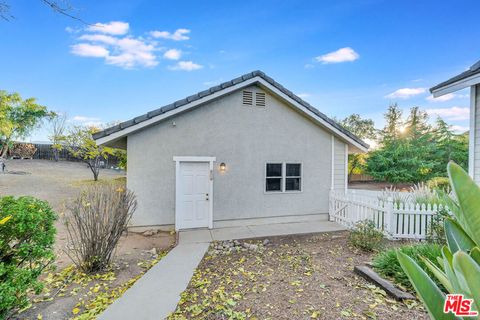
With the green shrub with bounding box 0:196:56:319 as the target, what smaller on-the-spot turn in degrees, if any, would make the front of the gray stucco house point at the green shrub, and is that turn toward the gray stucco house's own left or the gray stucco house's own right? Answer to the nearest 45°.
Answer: approximately 45° to the gray stucco house's own right

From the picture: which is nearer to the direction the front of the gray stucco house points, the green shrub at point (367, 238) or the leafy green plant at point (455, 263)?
the leafy green plant

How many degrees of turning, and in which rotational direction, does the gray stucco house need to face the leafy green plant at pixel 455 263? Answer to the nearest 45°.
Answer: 0° — it already faces it

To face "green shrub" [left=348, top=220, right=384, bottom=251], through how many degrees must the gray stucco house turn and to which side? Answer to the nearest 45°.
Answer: approximately 45° to its left

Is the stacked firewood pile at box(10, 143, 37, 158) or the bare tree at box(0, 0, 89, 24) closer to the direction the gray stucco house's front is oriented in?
the bare tree

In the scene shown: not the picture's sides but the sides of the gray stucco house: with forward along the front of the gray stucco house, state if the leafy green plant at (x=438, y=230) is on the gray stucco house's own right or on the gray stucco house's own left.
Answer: on the gray stucco house's own left

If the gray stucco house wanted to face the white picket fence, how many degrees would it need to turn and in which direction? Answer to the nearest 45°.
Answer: approximately 90° to its left

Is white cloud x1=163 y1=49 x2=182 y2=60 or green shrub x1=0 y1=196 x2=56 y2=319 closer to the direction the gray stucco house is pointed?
the green shrub

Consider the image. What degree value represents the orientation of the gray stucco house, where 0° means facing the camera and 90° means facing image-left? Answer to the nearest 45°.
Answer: approximately 0°
